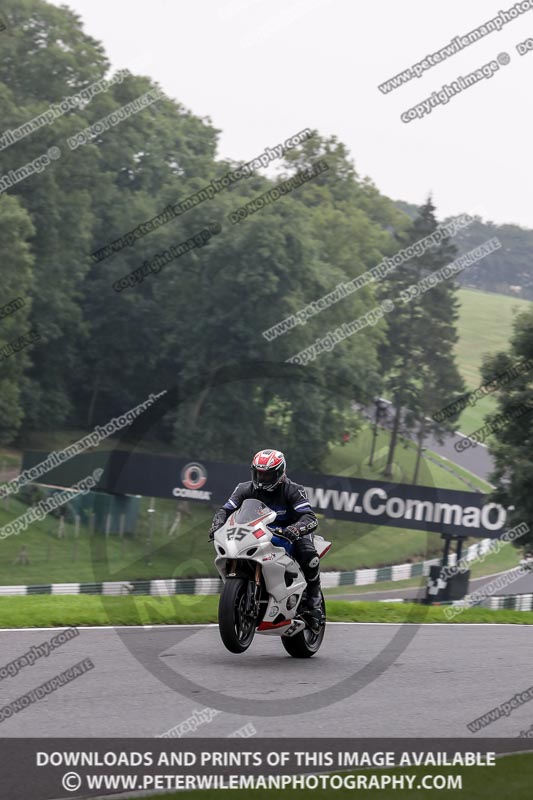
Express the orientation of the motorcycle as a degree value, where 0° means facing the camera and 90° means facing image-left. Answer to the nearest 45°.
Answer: approximately 45°

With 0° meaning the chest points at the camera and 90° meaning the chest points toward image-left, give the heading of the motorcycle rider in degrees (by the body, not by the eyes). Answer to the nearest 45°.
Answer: approximately 45°
